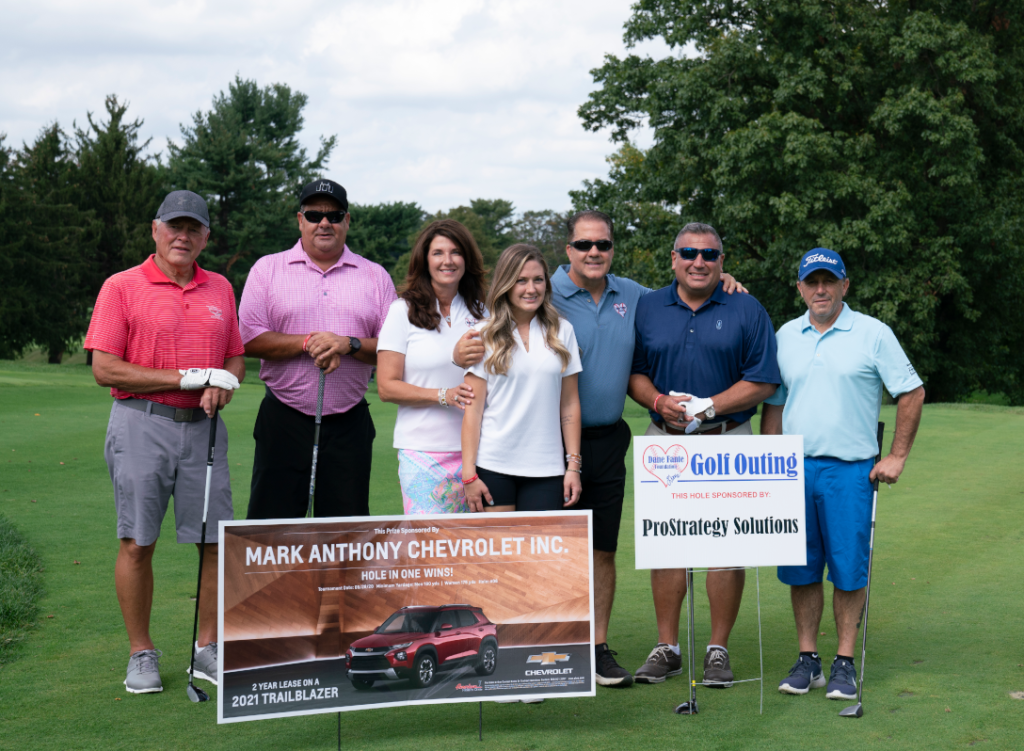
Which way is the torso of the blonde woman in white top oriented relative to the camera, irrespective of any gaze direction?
toward the camera

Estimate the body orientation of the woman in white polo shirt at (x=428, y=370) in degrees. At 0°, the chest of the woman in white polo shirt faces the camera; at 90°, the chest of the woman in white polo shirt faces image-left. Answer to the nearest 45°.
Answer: approximately 315°

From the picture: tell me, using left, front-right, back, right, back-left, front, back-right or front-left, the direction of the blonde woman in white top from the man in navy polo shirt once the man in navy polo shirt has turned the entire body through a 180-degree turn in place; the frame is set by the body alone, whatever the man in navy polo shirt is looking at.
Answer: back-left

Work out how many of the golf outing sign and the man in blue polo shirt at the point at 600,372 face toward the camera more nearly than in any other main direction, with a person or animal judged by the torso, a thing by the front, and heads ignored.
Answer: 2

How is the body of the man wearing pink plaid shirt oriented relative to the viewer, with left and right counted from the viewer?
facing the viewer

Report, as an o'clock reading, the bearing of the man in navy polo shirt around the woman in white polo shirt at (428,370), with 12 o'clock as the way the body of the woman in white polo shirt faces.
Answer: The man in navy polo shirt is roughly at 10 o'clock from the woman in white polo shirt.

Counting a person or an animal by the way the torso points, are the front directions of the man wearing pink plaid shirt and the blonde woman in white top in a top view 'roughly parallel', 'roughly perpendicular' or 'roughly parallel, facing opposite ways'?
roughly parallel

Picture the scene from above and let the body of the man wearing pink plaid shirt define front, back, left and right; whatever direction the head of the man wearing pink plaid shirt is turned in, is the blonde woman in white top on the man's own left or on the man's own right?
on the man's own left

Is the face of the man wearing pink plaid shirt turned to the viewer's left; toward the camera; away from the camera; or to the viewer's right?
toward the camera

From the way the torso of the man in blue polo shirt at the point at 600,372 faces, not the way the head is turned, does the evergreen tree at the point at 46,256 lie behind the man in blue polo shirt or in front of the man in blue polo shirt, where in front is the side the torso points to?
behind

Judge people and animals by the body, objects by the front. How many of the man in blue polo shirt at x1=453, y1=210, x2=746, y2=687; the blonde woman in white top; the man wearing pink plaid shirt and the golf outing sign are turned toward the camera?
4
